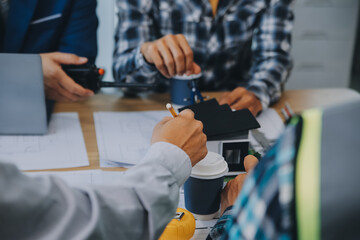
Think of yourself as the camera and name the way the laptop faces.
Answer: facing away from the viewer

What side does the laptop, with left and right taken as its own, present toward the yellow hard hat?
back
